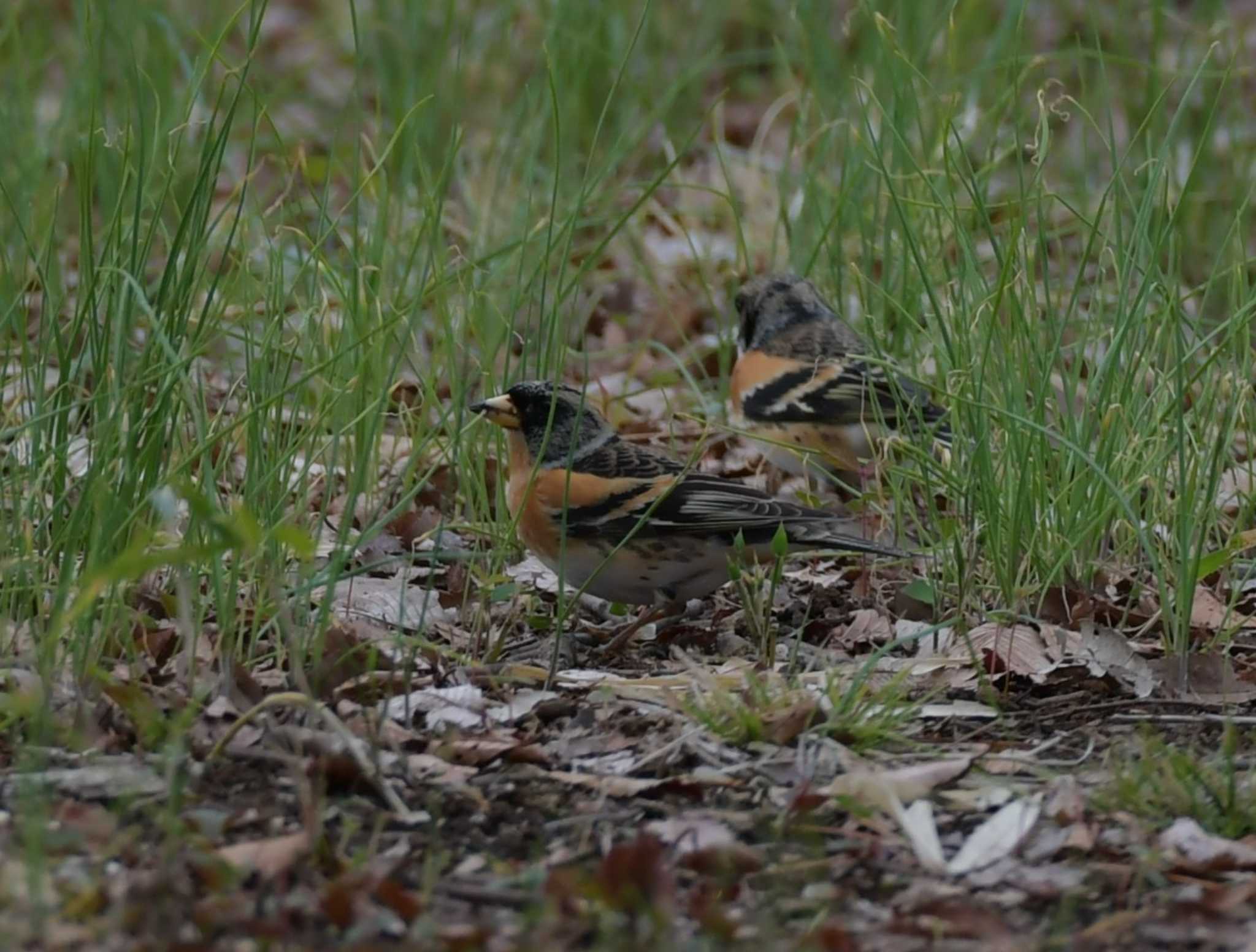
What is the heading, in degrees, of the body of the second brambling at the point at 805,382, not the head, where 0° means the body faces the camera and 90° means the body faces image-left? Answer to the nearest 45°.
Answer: approximately 90°

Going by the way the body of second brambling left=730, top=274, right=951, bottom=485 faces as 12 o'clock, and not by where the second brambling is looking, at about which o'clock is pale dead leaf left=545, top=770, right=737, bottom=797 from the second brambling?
The pale dead leaf is roughly at 9 o'clock from the second brambling.

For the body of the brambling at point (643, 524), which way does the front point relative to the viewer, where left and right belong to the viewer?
facing to the left of the viewer

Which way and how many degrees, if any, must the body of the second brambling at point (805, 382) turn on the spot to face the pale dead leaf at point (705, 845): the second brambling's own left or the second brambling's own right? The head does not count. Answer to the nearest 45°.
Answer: approximately 90° to the second brambling's own left

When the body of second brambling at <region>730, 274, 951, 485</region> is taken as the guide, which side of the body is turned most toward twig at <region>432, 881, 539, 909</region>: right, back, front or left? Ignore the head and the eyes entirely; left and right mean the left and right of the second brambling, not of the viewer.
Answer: left

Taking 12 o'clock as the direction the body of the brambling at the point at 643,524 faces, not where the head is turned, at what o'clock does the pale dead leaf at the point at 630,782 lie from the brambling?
The pale dead leaf is roughly at 9 o'clock from the brambling.

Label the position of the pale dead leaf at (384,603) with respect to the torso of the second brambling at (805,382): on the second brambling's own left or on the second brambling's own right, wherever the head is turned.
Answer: on the second brambling's own left

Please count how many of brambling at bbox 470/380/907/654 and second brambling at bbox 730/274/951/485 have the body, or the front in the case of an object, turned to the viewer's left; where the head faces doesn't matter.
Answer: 2
